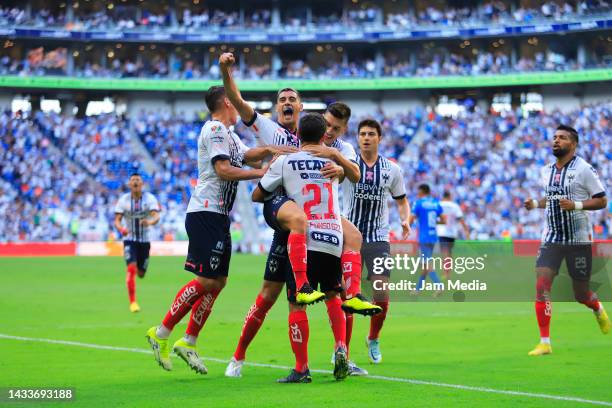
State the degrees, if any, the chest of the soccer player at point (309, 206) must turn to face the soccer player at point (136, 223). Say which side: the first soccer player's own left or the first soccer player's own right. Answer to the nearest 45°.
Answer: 0° — they already face them

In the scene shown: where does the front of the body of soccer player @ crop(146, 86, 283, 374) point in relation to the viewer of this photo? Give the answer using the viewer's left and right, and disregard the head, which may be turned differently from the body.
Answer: facing to the right of the viewer

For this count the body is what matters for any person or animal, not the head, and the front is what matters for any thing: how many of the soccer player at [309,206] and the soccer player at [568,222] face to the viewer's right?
0

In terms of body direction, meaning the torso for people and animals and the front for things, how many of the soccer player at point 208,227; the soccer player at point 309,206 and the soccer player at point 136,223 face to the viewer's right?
1

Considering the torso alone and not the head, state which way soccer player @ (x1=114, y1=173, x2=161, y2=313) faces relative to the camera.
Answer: toward the camera

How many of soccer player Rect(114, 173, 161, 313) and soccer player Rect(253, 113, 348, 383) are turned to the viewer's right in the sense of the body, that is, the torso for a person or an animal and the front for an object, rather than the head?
0

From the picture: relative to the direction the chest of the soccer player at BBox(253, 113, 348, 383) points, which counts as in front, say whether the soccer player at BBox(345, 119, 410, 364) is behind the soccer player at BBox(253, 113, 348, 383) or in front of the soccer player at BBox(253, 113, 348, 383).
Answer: in front

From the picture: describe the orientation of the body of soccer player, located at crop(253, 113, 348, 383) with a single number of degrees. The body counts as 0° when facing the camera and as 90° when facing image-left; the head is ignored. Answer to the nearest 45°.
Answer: approximately 180°

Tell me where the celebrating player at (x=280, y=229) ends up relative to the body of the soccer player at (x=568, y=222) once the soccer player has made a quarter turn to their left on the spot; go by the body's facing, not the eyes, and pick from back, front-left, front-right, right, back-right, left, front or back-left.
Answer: right

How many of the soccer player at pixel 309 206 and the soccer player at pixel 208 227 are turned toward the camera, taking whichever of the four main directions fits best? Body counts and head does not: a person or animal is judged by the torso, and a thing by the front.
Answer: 0

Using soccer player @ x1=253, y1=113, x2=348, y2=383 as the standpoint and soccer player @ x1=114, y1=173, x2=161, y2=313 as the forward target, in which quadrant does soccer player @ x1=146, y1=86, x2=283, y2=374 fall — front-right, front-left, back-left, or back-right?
front-left
